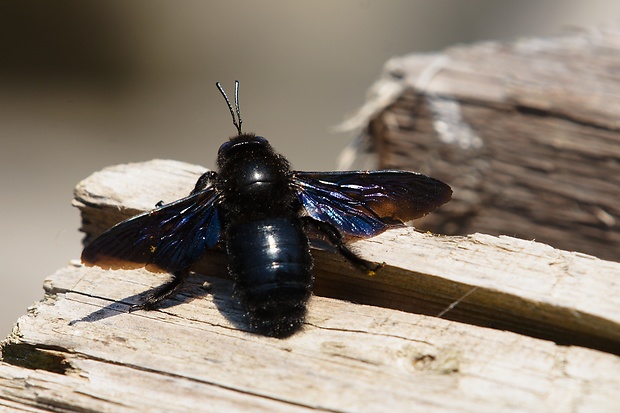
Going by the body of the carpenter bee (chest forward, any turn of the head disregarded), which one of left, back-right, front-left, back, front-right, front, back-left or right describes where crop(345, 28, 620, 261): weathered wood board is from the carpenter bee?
front-right

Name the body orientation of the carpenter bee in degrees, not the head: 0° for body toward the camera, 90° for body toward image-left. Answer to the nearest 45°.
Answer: approximately 180°
